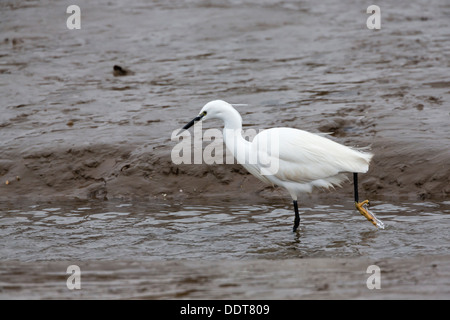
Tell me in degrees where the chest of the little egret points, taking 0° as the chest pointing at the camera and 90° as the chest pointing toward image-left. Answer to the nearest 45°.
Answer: approximately 90°
